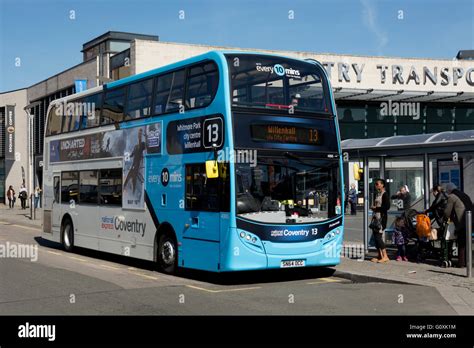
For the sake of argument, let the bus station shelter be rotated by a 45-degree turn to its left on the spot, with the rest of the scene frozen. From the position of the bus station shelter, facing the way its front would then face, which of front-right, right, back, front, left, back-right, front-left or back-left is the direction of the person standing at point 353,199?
back

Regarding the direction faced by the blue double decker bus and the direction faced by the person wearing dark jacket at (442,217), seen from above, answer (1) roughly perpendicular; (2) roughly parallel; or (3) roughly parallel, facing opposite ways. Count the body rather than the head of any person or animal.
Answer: roughly parallel, facing opposite ways

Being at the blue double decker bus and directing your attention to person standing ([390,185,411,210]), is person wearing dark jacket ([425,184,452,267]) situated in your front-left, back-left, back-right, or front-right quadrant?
front-right

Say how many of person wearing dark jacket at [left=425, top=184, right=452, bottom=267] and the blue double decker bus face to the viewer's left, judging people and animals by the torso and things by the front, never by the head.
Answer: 1

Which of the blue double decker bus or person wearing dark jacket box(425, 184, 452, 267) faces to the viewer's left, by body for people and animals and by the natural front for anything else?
the person wearing dark jacket

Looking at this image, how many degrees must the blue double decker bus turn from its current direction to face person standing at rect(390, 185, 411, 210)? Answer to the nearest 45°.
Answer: approximately 90° to its left

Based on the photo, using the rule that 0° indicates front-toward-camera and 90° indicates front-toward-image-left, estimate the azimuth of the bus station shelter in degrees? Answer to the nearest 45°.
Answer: approximately 45°

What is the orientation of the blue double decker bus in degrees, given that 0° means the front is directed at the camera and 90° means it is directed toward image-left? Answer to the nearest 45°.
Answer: approximately 315°

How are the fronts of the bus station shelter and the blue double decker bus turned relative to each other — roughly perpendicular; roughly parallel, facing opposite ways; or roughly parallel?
roughly perpendicular

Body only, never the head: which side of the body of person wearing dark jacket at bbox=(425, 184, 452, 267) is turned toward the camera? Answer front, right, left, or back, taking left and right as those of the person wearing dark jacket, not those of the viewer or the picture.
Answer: left

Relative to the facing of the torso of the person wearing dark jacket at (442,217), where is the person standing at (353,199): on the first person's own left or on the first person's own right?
on the first person's own right
